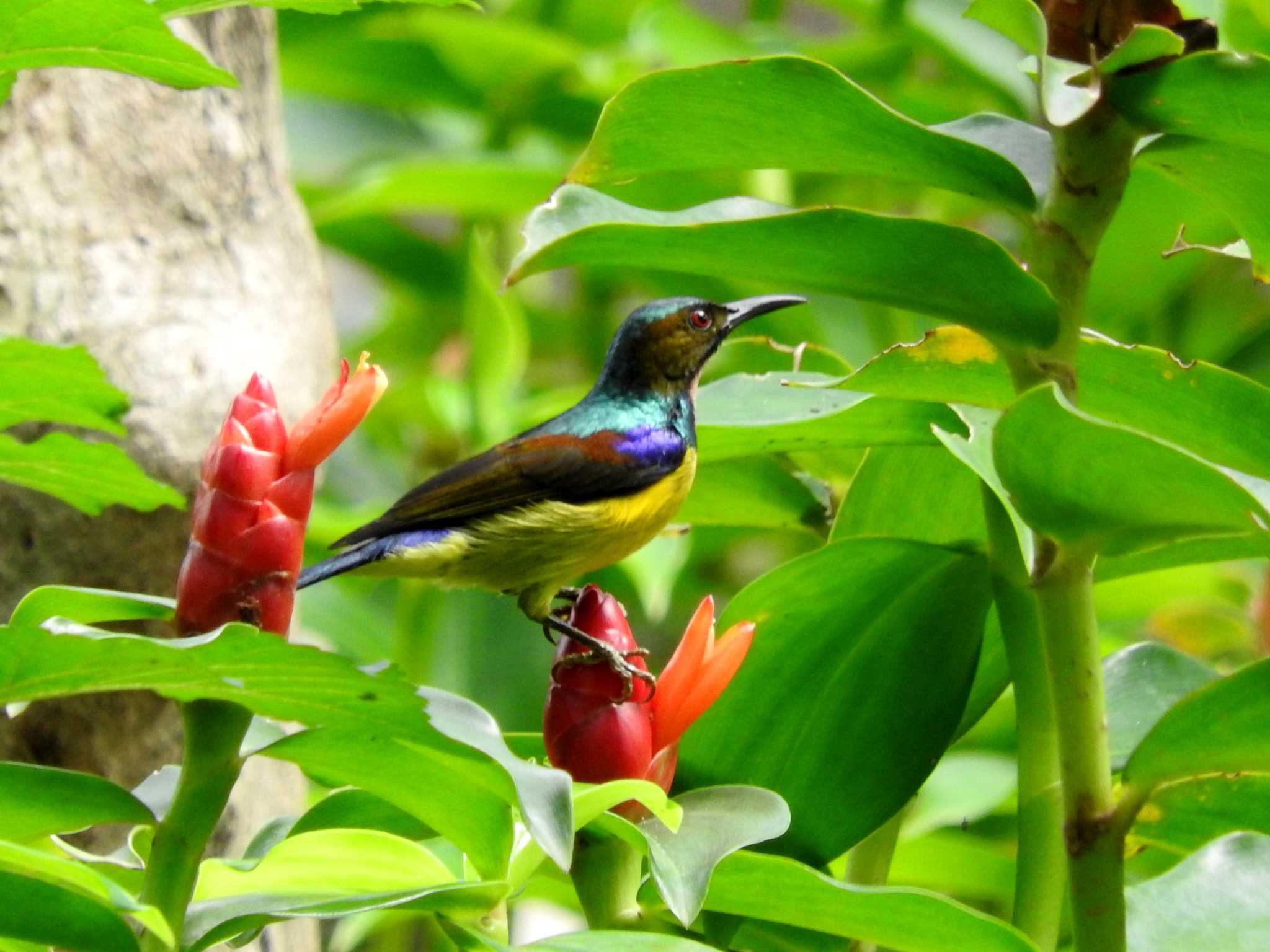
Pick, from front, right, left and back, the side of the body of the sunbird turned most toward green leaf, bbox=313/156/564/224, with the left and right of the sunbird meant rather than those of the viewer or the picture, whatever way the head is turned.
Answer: left

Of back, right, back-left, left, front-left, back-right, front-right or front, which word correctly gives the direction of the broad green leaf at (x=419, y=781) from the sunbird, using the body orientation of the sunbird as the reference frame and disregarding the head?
right

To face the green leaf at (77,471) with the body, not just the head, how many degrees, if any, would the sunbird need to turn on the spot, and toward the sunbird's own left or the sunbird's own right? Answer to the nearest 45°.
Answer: approximately 135° to the sunbird's own right

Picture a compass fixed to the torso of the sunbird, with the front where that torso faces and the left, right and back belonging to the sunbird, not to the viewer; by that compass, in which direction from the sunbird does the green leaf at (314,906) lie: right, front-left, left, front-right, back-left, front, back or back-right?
right

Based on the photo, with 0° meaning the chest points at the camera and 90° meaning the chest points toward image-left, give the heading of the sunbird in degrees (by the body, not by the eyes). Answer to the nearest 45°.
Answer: approximately 270°

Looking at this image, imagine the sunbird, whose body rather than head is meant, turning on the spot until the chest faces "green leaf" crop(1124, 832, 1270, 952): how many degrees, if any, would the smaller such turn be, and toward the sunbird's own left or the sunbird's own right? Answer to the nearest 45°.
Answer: approximately 45° to the sunbird's own right

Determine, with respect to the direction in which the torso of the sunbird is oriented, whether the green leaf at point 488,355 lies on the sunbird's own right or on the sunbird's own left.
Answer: on the sunbird's own left

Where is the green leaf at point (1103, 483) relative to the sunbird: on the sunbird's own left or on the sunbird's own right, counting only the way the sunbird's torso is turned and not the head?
on the sunbird's own right
